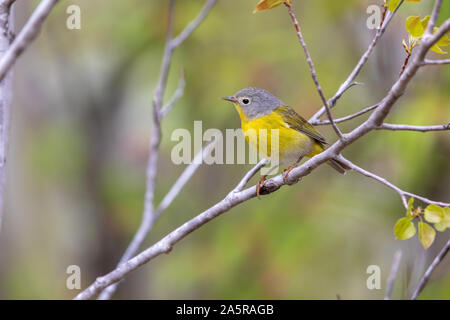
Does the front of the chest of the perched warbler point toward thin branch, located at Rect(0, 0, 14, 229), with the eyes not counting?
no

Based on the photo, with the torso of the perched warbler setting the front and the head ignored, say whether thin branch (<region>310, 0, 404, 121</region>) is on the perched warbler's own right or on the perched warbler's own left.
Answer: on the perched warbler's own left

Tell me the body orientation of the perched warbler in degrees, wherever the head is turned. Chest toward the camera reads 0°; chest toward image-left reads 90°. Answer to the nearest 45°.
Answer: approximately 90°

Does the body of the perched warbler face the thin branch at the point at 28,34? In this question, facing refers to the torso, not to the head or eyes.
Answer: no
